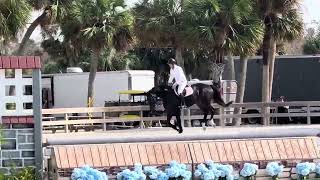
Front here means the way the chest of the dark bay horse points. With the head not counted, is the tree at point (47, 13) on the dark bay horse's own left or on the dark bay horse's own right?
on the dark bay horse's own right

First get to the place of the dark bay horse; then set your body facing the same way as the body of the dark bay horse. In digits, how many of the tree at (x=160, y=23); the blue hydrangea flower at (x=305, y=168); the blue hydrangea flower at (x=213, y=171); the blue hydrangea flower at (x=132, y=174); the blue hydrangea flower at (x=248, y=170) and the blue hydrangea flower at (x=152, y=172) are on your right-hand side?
1

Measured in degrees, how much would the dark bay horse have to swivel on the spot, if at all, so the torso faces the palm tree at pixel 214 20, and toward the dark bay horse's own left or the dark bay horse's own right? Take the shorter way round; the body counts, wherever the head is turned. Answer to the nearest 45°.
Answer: approximately 90° to the dark bay horse's own right

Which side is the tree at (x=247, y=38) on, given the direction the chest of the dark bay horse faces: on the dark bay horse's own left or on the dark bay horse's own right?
on the dark bay horse's own right

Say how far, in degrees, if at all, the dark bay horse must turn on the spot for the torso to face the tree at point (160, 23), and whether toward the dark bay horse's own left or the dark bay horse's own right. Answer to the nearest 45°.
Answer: approximately 90° to the dark bay horse's own right

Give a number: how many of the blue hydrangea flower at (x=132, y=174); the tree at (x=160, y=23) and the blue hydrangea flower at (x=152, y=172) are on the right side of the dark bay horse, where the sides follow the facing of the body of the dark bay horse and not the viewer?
1

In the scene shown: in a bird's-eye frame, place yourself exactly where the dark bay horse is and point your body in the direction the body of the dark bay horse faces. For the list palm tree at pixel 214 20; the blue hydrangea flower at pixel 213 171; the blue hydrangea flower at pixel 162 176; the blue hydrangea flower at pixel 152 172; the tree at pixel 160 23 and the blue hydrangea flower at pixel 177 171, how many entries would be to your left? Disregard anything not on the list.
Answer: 4

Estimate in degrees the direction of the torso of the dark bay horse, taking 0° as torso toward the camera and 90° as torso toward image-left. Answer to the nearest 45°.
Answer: approximately 90°

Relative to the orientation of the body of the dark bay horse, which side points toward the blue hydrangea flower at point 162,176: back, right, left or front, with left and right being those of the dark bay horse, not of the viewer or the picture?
left

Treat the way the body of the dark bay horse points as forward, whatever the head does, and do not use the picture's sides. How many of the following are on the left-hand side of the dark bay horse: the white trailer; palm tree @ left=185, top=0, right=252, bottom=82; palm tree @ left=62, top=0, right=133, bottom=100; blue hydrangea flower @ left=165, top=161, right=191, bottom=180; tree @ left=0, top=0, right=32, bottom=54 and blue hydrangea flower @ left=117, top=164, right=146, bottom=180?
2

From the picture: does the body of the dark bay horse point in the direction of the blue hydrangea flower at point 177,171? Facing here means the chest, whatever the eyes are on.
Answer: no

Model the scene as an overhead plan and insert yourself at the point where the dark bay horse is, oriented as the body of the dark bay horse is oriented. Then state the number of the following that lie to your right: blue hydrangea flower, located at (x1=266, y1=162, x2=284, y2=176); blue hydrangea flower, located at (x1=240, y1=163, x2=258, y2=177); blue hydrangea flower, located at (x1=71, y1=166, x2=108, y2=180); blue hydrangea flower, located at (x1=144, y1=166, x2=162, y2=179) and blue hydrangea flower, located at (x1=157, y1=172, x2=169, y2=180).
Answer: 0

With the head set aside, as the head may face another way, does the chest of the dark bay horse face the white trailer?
no

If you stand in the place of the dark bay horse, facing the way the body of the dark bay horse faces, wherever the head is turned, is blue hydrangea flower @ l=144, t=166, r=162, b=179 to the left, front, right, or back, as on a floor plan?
left

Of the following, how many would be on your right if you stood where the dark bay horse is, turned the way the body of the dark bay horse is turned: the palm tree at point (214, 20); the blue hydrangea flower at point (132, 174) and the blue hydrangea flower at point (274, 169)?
1

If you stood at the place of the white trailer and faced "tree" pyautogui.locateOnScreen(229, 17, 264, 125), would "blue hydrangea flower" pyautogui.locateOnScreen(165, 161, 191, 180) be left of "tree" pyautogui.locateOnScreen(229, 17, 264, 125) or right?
right

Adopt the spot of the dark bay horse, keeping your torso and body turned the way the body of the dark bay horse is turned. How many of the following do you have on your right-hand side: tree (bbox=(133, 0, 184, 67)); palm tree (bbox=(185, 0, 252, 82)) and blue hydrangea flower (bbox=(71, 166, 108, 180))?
2

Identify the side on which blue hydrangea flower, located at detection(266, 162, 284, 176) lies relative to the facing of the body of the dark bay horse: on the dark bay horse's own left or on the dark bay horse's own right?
on the dark bay horse's own left

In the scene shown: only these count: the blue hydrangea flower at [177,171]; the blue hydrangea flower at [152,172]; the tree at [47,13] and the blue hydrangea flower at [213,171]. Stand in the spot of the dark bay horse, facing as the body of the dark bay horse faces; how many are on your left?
3

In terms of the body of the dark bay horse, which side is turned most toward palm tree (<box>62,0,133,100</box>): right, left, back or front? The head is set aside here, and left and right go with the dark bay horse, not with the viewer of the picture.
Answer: right
